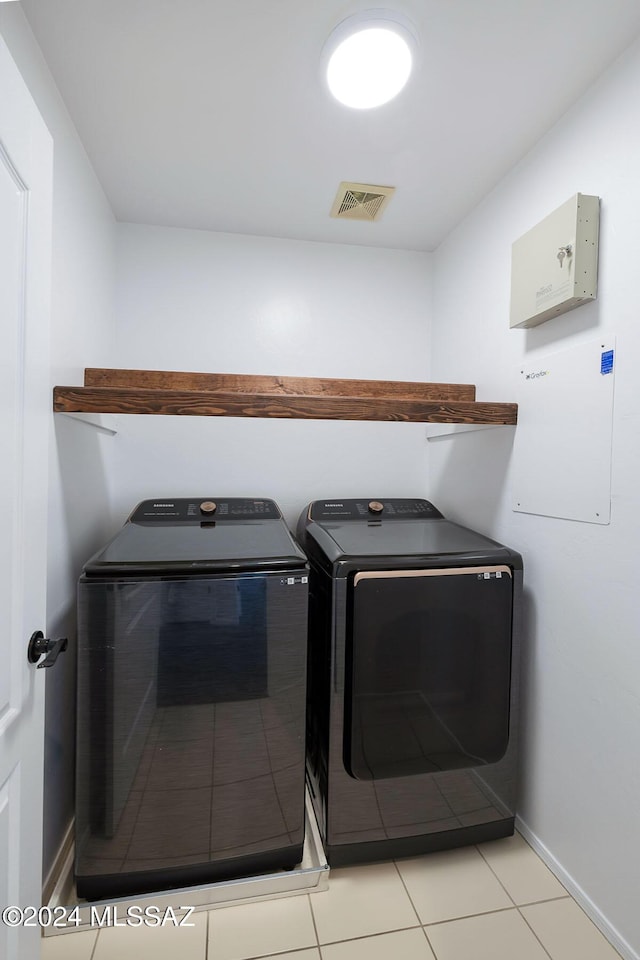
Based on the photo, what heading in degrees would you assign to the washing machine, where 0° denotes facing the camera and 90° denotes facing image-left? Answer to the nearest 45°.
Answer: approximately 0°

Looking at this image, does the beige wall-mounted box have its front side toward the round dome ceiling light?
yes

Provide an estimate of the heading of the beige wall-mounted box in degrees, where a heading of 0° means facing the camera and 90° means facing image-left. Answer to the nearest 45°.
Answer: approximately 45°

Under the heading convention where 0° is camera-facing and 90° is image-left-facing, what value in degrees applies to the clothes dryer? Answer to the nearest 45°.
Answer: approximately 0°

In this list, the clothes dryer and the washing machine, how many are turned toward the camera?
2

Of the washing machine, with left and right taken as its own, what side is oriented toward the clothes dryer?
left

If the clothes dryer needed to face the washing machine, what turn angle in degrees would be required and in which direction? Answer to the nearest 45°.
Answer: approximately 45° to its right
